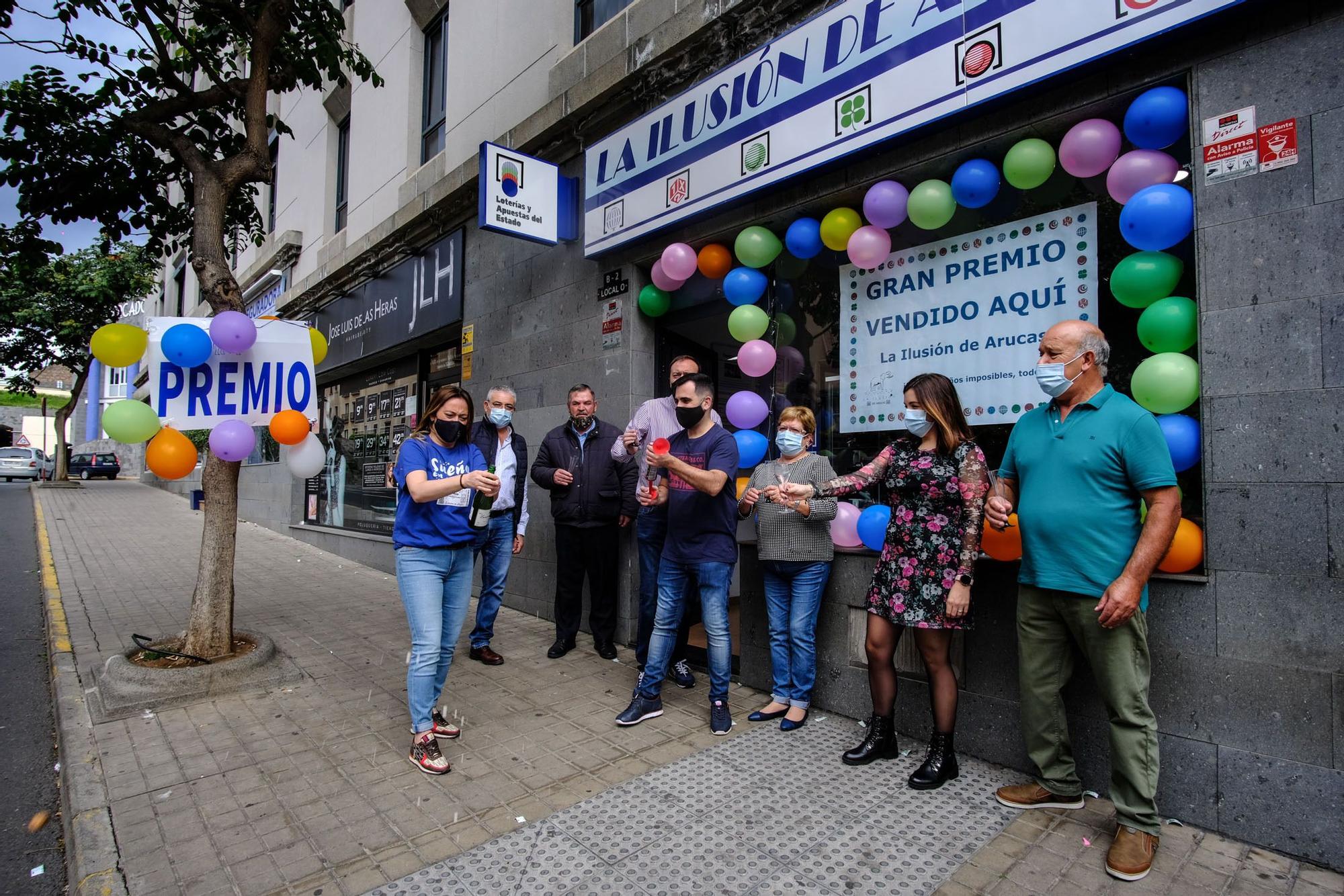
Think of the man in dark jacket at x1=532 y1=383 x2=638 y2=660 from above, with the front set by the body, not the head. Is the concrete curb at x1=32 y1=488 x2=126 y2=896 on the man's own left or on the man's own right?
on the man's own right

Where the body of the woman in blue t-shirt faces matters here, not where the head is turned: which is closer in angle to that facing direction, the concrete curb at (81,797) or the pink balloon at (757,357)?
the pink balloon

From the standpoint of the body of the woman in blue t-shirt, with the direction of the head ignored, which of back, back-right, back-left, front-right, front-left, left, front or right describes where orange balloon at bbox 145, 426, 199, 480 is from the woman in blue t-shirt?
back

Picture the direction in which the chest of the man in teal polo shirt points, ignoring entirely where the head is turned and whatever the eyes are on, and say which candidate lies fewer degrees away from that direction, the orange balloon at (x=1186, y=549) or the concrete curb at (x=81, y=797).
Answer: the concrete curb

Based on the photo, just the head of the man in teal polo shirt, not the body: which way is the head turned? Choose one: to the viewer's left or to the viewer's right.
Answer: to the viewer's left

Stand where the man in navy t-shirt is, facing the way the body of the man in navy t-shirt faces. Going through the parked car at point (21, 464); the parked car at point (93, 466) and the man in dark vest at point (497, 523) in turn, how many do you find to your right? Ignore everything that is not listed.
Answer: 3

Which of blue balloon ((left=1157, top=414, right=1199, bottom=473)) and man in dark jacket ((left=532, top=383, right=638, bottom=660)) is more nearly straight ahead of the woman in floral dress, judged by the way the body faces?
the man in dark jacket

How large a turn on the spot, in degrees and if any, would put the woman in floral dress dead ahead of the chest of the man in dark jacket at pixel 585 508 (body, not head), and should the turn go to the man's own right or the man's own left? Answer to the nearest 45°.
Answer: approximately 45° to the man's own left

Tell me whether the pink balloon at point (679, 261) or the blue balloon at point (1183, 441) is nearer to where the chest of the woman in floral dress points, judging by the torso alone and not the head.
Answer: the pink balloon
